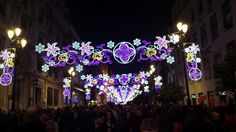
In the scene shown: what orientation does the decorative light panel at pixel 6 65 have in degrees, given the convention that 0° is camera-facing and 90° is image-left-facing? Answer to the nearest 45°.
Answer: approximately 0°
